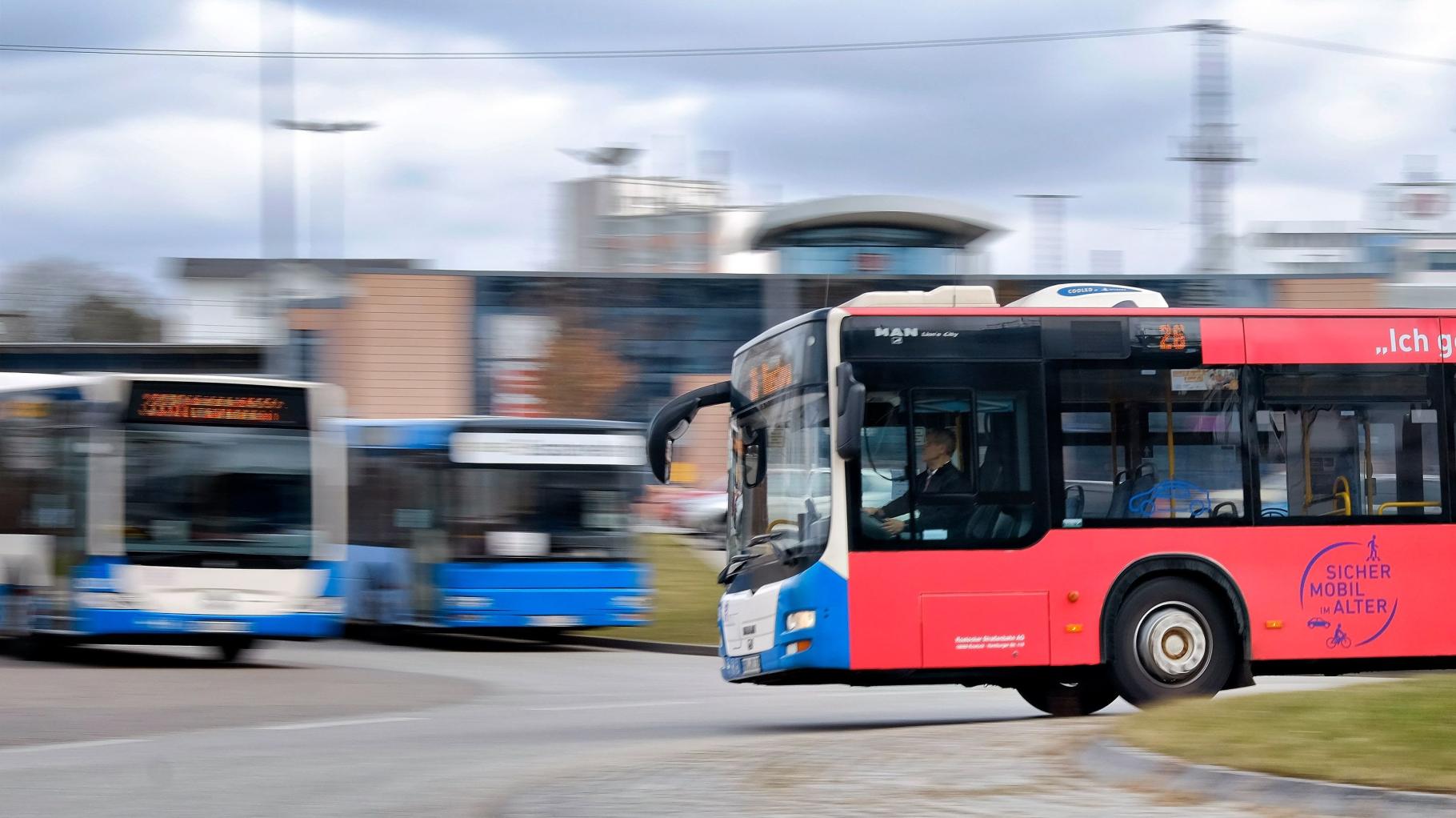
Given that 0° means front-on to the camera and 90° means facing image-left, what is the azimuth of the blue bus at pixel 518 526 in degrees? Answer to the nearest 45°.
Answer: approximately 315°

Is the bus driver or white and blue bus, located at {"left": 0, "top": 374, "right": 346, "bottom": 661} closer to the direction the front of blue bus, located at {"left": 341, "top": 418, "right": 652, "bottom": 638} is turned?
the bus driver

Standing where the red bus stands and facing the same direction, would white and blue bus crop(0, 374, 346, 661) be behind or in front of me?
in front

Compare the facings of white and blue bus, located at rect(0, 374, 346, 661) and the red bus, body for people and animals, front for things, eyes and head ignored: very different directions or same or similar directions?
very different directions

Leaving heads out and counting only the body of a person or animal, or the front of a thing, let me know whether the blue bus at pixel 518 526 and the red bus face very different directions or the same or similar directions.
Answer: very different directions

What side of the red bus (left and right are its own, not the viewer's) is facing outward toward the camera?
left

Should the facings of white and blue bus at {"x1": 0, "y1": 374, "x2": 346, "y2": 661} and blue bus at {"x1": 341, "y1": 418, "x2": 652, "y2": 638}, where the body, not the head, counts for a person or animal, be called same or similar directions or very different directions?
same or similar directions

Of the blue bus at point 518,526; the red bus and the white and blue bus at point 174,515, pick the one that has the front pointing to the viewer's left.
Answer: the red bus

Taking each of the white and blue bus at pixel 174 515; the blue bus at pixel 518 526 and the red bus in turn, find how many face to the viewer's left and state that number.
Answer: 1

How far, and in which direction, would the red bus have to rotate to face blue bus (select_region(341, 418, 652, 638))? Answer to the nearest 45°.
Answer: approximately 45° to its right

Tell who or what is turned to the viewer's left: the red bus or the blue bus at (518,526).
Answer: the red bus

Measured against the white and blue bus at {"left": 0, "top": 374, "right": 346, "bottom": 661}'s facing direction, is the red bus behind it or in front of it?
in front

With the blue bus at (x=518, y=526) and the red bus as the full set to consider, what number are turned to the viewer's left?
1

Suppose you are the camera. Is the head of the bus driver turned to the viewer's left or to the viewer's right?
to the viewer's left

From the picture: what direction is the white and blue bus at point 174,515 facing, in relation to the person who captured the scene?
facing the viewer and to the right of the viewer
